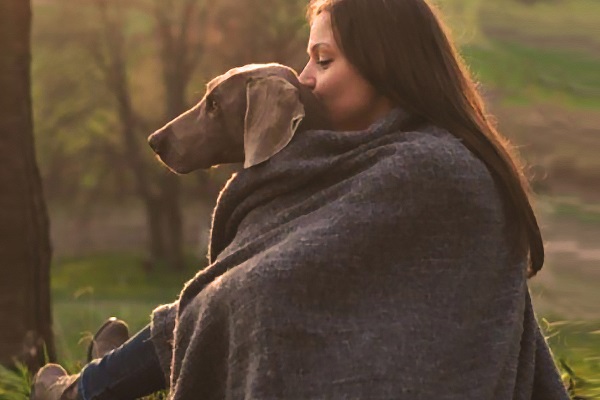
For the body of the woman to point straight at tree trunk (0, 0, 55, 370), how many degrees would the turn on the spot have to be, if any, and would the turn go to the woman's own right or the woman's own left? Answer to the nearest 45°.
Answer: approximately 45° to the woman's own right

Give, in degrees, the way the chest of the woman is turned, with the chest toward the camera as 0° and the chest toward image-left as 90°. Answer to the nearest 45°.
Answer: approximately 90°

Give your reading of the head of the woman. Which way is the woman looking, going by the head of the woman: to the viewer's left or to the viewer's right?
to the viewer's left
